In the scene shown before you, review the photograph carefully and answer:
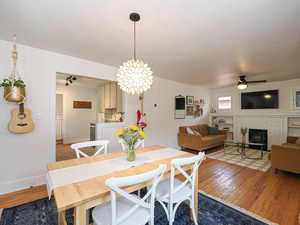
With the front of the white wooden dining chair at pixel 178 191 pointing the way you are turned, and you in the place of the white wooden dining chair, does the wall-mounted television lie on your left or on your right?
on your right

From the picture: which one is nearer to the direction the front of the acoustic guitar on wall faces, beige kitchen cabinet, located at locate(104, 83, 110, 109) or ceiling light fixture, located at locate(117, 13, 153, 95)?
the ceiling light fixture

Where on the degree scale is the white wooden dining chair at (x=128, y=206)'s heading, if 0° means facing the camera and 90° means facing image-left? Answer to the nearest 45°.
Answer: approximately 135°

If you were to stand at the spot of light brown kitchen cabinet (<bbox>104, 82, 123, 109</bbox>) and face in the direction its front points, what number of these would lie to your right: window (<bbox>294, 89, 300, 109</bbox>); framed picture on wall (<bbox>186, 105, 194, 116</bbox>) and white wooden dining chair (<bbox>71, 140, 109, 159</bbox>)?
0

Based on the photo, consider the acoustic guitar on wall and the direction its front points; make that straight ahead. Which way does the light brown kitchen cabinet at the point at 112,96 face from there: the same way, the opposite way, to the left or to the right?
to the right

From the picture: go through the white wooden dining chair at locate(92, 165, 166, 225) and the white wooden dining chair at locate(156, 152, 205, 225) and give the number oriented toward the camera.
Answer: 0

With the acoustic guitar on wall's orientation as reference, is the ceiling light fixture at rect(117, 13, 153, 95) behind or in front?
in front

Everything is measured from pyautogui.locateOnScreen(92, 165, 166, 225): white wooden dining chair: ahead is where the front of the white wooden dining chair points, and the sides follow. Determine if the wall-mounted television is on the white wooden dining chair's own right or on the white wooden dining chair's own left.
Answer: on the white wooden dining chair's own right

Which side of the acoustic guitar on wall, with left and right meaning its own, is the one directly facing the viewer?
front

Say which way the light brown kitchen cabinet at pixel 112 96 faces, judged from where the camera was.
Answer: facing the viewer and to the left of the viewer

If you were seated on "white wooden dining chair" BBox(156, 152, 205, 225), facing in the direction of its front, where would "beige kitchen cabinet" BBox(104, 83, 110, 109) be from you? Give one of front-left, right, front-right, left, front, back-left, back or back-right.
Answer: front

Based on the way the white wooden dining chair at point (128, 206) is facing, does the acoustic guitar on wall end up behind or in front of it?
in front

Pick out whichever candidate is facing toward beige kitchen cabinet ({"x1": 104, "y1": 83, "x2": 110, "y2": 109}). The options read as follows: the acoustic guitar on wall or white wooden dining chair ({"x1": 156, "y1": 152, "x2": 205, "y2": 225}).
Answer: the white wooden dining chair

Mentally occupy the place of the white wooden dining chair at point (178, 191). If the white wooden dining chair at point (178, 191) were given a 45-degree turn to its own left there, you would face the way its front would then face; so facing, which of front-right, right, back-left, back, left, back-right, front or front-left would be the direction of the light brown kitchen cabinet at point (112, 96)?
front-right

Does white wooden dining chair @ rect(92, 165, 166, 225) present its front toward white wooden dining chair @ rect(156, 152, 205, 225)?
no

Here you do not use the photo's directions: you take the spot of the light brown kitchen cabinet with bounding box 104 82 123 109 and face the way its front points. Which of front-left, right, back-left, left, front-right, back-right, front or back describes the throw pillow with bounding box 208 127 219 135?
back-left
